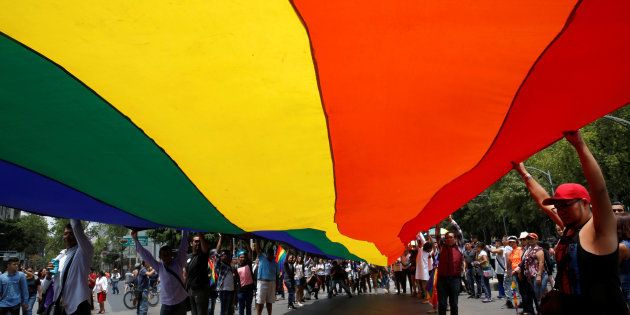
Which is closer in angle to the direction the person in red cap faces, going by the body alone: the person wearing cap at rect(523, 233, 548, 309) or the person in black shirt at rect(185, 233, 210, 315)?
the person in black shirt

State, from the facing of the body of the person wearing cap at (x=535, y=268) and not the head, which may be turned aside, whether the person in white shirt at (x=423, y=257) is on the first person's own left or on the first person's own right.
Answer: on the first person's own right

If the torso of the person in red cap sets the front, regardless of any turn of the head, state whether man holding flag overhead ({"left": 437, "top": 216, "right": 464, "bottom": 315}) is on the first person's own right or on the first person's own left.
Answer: on the first person's own right

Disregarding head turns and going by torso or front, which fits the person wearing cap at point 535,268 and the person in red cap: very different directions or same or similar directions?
same or similar directions

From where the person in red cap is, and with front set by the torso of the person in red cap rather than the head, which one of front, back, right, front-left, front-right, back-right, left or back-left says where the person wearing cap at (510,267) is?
back-right

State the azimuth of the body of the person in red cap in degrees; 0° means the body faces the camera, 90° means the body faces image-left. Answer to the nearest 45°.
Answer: approximately 45°

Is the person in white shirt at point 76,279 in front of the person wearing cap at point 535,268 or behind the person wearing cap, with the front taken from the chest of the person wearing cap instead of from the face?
in front

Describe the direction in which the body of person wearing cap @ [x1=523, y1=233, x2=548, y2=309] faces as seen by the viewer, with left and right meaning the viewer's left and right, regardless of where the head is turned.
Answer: facing the viewer and to the left of the viewer

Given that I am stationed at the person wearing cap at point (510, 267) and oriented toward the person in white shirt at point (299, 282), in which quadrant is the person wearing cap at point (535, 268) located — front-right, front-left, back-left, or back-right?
back-left

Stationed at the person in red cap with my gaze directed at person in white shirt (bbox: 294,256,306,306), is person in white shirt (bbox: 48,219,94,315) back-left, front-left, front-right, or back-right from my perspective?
front-left

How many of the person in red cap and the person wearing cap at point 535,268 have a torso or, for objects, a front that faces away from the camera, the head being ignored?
0
